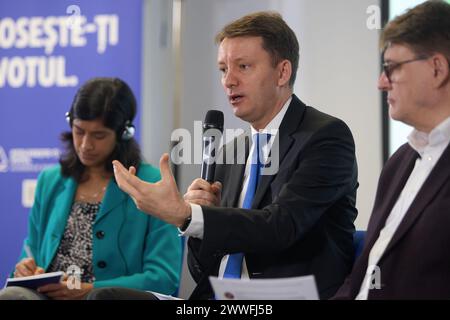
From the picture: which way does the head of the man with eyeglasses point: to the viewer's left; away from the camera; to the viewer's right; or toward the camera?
to the viewer's left

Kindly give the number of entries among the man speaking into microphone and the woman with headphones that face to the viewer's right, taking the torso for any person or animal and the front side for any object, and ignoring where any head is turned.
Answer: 0

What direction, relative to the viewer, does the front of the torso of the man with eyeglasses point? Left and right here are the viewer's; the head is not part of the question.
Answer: facing the viewer and to the left of the viewer

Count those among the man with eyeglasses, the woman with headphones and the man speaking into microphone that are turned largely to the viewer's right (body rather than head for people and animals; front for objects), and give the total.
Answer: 0

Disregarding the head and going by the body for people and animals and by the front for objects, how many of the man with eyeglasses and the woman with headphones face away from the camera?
0

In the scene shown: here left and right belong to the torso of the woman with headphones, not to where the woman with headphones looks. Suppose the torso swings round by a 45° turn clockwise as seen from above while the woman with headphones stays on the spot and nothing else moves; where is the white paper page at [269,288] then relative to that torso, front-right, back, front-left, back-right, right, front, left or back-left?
left

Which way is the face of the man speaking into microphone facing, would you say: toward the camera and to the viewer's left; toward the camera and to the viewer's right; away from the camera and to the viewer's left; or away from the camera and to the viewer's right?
toward the camera and to the viewer's left

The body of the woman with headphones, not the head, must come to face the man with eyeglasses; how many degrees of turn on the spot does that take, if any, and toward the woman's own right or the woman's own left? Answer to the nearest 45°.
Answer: approximately 90° to the woman's own left

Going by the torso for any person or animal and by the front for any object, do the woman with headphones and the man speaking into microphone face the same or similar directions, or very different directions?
same or similar directions

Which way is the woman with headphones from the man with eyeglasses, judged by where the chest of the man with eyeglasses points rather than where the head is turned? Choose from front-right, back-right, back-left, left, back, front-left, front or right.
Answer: right

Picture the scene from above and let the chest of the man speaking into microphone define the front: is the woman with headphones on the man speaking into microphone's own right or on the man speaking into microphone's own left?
on the man speaking into microphone's own right

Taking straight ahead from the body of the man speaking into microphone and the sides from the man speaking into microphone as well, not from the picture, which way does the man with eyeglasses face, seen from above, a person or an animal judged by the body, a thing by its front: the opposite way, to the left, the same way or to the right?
the same way
